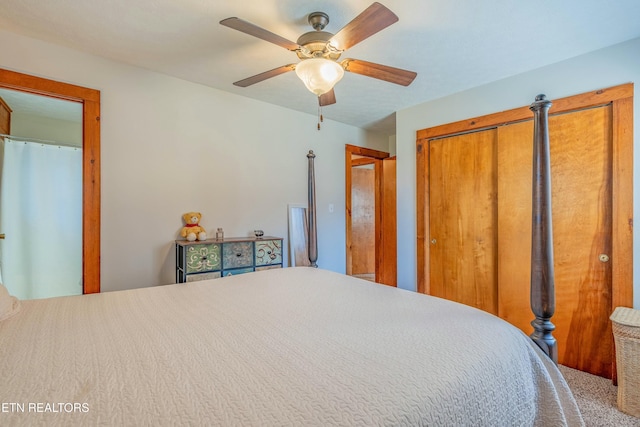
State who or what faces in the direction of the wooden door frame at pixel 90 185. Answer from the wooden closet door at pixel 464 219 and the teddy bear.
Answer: the wooden closet door

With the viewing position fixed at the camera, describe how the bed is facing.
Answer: facing away from the viewer and to the right of the viewer

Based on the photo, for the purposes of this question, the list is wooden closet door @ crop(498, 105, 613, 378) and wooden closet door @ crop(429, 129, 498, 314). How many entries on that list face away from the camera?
0

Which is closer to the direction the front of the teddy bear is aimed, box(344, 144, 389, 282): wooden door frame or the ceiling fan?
the ceiling fan

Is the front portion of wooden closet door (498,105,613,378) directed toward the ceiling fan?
yes

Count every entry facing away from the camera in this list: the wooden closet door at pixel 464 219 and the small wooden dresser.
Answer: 0

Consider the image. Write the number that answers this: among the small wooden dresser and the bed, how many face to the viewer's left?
0

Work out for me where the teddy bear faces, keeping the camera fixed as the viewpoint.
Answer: facing the viewer and to the right of the viewer

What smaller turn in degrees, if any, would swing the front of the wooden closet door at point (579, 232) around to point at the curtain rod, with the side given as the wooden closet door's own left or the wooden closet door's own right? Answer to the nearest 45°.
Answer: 0° — it already faces it

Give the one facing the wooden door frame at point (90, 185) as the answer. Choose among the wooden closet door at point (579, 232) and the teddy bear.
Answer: the wooden closet door

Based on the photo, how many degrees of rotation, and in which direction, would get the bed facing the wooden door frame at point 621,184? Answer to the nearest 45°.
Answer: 0° — it already faces it

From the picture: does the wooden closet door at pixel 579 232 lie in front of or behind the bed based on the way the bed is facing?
in front

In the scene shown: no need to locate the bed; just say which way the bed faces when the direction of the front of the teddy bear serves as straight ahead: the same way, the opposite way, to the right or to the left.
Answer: to the left

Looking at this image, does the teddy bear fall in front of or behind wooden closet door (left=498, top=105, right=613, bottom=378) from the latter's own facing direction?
in front
